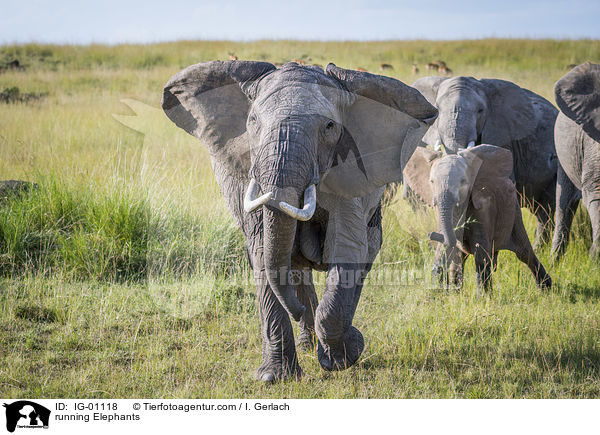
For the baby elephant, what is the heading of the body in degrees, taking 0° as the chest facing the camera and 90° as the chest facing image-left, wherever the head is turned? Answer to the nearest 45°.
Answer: approximately 45°

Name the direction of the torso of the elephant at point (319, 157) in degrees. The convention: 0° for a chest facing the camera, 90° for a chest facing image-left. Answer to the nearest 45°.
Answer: approximately 0°

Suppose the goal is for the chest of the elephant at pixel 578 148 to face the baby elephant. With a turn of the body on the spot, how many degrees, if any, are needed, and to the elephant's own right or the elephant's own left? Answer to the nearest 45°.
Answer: approximately 90° to the elephant's own right

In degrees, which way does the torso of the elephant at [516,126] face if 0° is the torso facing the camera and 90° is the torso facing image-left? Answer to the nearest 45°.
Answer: approximately 45°
